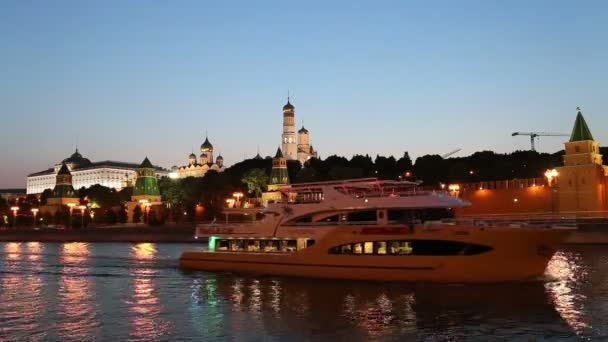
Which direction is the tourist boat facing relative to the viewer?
to the viewer's right
